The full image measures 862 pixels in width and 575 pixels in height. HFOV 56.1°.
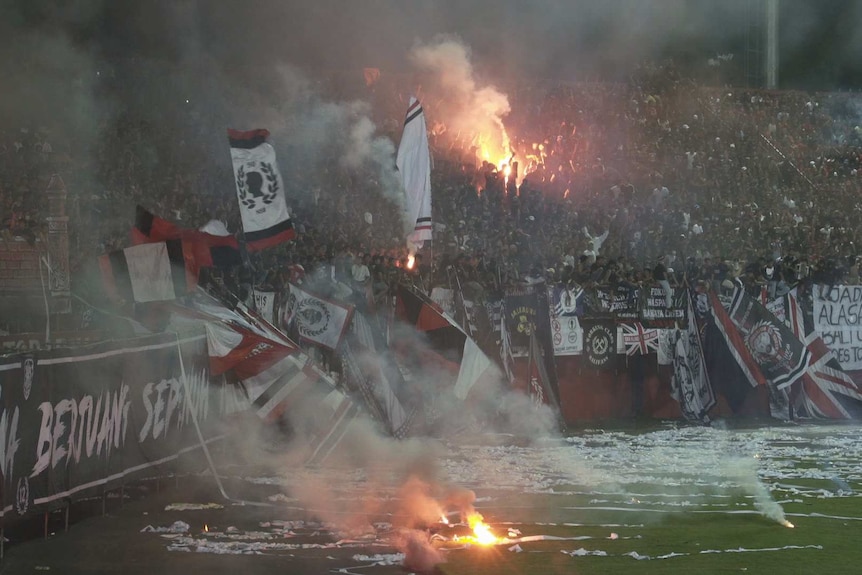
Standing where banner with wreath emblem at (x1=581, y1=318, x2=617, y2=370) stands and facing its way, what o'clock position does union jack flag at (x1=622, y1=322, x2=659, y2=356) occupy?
The union jack flag is roughly at 8 o'clock from the banner with wreath emblem.

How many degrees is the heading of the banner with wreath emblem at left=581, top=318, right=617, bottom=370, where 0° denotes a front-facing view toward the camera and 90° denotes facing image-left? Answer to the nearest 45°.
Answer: approximately 0°

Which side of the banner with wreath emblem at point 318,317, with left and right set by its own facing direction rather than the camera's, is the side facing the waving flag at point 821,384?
left

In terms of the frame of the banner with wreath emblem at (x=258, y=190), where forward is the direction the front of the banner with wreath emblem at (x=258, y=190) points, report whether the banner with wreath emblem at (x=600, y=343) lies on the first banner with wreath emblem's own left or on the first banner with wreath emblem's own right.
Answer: on the first banner with wreath emblem's own left

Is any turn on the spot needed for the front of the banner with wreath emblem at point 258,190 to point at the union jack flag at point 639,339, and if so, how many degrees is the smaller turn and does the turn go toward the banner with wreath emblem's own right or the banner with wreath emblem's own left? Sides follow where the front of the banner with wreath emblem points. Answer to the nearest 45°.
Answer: approximately 135° to the banner with wreath emblem's own left

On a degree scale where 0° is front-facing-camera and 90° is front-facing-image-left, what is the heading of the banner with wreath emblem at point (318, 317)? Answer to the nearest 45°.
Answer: approximately 0°

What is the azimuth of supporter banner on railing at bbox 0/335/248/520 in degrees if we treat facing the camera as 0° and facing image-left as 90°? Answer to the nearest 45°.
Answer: approximately 315°

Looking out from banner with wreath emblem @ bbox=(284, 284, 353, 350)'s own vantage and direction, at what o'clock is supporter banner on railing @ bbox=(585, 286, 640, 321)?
The supporter banner on railing is roughly at 8 o'clock from the banner with wreath emblem.
